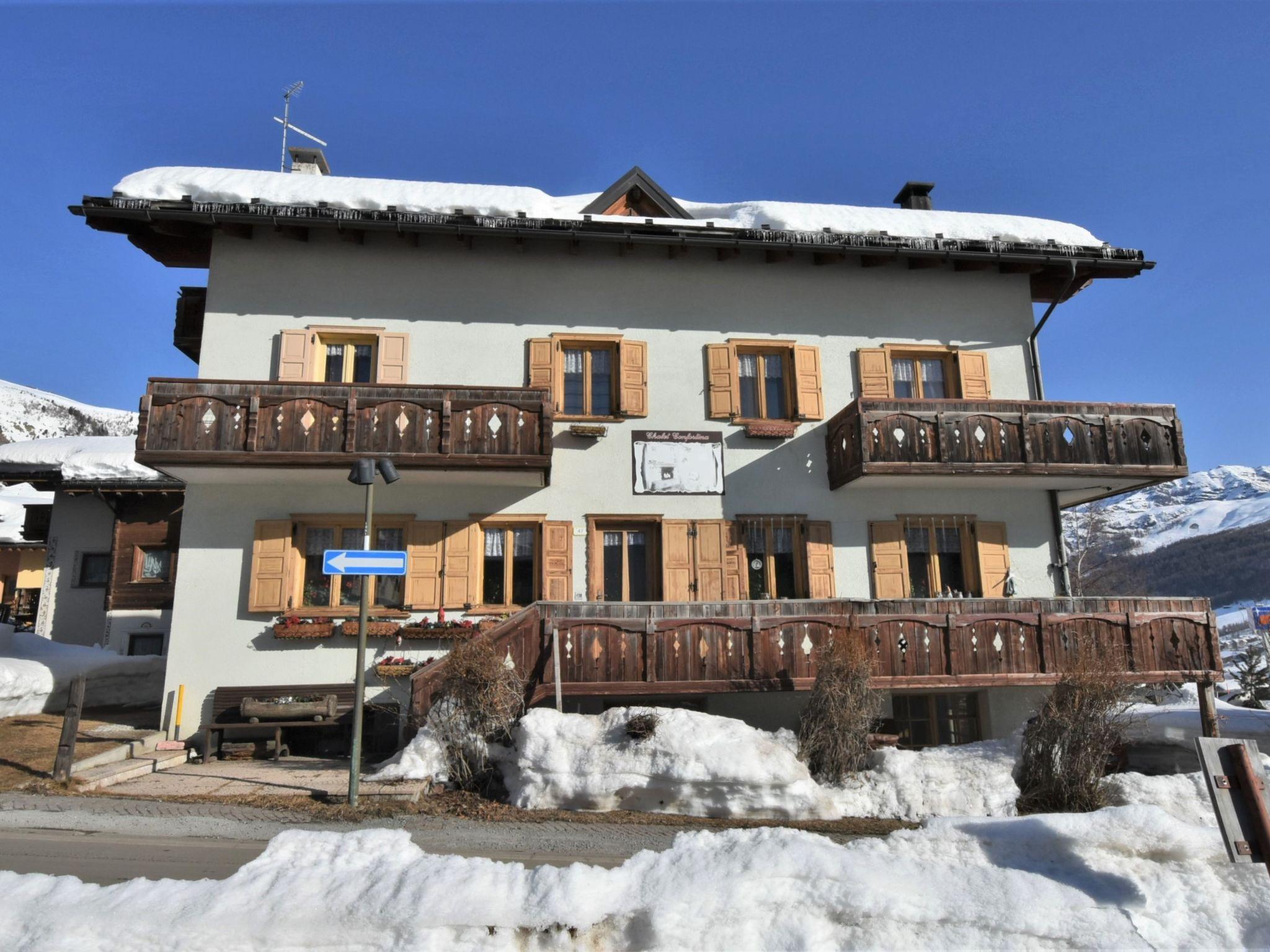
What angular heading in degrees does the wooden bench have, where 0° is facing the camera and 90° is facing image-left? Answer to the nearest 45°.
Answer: approximately 0°

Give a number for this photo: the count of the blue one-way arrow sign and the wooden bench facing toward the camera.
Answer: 2

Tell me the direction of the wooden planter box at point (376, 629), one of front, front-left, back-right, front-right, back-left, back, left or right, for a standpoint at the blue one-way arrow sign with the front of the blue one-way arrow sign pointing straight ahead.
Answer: back

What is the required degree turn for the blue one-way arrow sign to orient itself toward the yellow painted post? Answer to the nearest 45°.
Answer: approximately 135° to its right

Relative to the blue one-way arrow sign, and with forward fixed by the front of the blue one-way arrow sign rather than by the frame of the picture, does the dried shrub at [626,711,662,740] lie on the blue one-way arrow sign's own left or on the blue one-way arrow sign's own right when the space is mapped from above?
on the blue one-way arrow sign's own left

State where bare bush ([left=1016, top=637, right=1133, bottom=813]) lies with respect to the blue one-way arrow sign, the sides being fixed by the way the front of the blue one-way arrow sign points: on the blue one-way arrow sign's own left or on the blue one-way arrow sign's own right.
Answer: on the blue one-way arrow sign's own left

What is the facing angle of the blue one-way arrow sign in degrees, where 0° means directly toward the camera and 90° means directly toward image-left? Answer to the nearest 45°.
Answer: approximately 0°

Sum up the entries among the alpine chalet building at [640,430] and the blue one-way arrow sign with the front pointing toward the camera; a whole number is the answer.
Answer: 2
